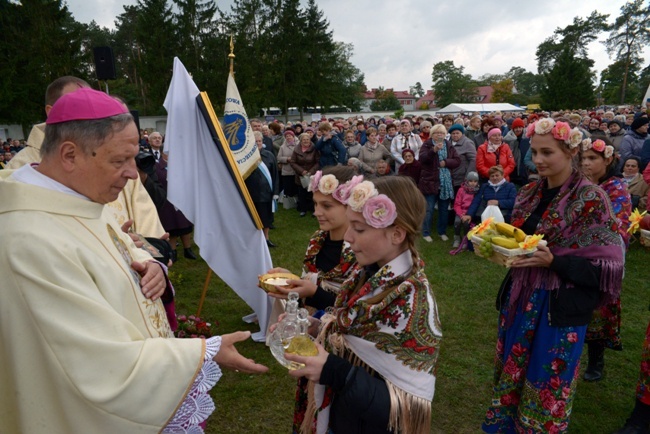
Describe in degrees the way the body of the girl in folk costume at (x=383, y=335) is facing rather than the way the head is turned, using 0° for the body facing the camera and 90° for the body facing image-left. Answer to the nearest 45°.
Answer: approximately 90°

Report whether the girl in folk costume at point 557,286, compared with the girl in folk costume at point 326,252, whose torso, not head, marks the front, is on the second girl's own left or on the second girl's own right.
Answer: on the second girl's own left

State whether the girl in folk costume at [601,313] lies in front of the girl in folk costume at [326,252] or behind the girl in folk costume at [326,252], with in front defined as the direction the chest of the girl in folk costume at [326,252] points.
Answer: behind

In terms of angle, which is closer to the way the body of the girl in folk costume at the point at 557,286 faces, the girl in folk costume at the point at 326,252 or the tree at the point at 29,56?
the girl in folk costume

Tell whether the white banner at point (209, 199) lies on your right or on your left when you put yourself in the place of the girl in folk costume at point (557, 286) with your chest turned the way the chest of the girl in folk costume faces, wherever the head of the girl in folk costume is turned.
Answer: on your right

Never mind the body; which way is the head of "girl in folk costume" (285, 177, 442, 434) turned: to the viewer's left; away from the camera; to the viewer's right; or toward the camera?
to the viewer's left

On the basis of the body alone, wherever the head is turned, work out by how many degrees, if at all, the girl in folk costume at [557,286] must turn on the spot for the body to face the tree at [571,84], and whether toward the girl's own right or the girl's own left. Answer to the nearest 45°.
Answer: approximately 135° to the girl's own right

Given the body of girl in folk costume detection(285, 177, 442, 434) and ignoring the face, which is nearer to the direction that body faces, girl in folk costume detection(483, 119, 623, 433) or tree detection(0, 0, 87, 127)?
the tree

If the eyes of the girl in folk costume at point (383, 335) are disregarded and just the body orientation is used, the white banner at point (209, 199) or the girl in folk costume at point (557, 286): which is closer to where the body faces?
the white banner

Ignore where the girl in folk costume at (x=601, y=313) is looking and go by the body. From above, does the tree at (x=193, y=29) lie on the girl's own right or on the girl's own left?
on the girl's own right

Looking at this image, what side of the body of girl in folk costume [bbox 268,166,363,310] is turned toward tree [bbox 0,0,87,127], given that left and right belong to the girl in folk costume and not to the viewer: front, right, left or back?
right

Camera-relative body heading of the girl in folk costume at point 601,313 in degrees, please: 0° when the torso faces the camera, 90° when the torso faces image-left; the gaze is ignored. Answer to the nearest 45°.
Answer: approximately 45°
